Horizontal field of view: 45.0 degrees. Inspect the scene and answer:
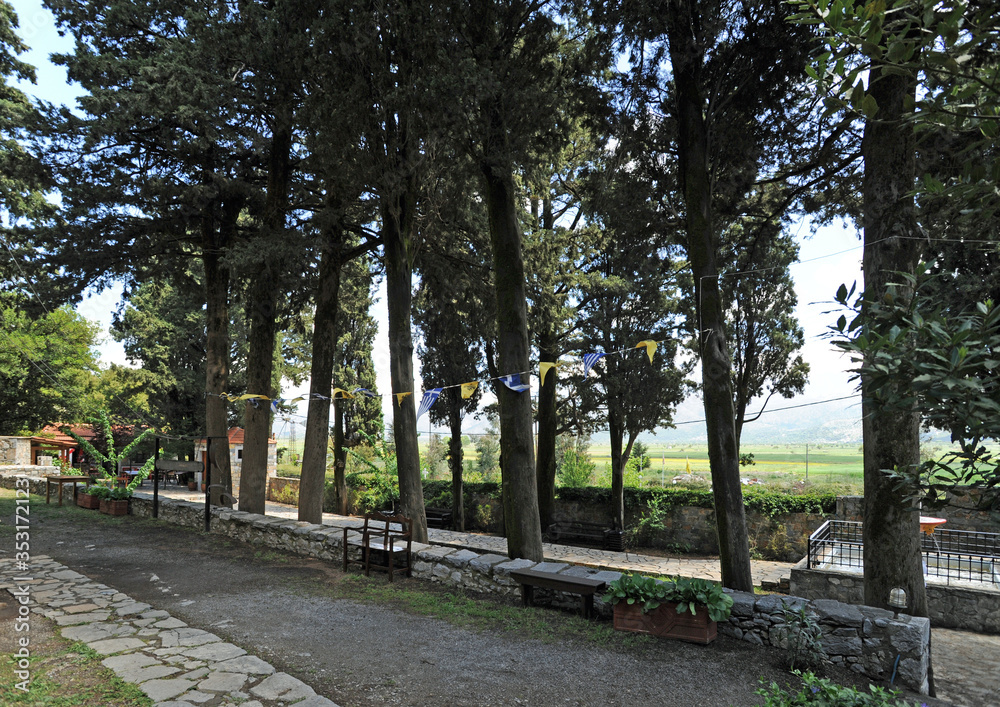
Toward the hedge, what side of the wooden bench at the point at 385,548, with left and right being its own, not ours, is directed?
back

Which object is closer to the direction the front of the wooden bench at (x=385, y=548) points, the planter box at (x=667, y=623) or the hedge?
the planter box

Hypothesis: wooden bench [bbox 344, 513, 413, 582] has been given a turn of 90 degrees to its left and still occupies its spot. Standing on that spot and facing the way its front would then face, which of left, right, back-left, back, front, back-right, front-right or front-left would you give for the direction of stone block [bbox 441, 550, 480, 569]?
front

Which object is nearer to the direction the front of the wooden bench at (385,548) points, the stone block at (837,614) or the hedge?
the stone block

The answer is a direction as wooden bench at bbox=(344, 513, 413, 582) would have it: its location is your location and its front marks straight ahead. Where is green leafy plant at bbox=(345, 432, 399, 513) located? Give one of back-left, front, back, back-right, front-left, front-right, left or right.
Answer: back-right

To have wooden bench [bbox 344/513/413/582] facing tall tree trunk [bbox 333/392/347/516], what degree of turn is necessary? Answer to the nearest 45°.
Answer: approximately 135° to its right

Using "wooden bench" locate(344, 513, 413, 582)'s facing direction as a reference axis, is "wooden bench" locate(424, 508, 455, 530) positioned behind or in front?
behind

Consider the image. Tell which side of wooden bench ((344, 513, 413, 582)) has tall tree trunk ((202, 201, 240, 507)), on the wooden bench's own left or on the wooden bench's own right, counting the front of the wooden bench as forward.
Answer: on the wooden bench's own right

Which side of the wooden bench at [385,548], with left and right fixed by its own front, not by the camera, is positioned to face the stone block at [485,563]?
left

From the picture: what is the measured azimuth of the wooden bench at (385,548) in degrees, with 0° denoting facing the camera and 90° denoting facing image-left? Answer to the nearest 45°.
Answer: approximately 45°

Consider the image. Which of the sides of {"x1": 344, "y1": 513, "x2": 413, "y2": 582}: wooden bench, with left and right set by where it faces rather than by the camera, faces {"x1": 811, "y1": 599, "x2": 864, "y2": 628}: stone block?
left
